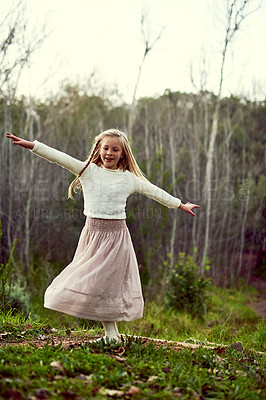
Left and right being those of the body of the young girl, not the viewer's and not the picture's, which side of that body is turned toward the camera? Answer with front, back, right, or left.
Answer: front

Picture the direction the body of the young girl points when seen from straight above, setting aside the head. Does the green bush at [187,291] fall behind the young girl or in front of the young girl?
behind
